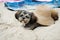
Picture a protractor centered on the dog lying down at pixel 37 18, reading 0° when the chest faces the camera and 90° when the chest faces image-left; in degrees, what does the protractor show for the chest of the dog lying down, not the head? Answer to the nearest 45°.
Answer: approximately 45°
